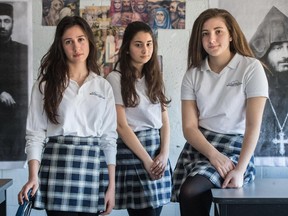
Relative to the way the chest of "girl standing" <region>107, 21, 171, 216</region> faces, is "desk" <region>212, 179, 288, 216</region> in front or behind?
in front

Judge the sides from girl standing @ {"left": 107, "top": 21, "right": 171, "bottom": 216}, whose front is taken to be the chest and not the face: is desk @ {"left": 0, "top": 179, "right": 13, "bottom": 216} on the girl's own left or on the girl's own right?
on the girl's own right

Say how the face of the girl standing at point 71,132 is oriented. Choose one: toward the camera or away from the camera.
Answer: toward the camera

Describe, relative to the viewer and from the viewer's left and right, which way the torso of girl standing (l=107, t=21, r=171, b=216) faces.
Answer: facing the viewer and to the right of the viewer

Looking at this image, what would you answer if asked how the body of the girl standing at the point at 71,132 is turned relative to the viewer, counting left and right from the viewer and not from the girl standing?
facing the viewer

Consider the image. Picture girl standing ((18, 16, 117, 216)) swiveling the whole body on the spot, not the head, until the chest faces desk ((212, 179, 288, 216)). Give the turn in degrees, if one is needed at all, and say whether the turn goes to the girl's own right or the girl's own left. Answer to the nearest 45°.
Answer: approximately 45° to the girl's own left

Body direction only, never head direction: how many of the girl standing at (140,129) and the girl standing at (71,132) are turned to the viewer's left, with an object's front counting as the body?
0
